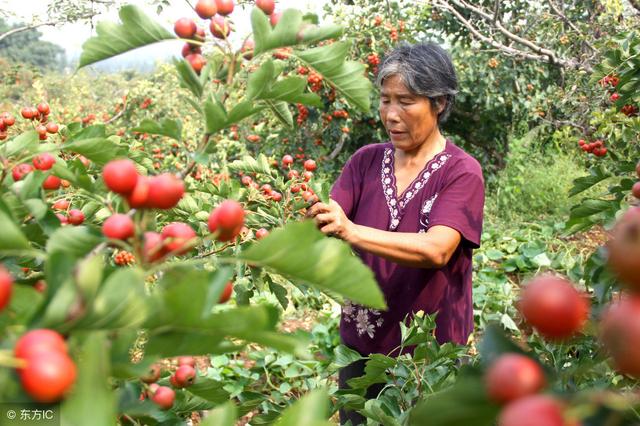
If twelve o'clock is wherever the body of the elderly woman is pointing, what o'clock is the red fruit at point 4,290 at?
The red fruit is roughly at 11 o'clock from the elderly woman.

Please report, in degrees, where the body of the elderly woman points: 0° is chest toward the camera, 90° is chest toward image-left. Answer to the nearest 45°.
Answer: approximately 45°

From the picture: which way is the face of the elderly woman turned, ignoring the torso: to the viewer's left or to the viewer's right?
to the viewer's left

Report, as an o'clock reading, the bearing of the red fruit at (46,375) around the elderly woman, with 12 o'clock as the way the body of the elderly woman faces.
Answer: The red fruit is roughly at 11 o'clock from the elderly woman.
